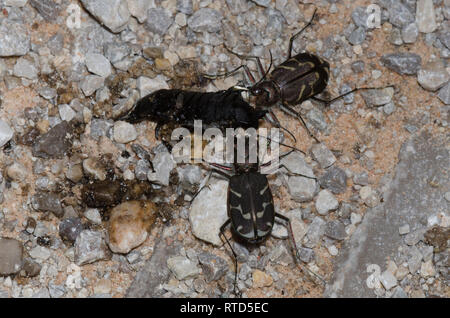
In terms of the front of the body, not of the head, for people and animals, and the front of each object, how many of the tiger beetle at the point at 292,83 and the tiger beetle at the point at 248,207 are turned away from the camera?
1

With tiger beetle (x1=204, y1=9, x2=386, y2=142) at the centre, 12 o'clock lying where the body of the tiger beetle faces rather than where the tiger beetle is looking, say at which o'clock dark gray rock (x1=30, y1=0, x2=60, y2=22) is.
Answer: The dark gray rock is roughly at 1 o'clock from the tiger beetle.

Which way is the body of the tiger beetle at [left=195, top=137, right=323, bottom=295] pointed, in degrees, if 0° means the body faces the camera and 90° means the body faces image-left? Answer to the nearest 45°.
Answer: approximately 180°

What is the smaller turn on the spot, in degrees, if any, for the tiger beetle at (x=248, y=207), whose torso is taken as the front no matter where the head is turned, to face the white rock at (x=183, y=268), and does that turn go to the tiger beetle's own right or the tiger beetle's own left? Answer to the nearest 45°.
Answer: approximately 90° to the tiger beetle's own left

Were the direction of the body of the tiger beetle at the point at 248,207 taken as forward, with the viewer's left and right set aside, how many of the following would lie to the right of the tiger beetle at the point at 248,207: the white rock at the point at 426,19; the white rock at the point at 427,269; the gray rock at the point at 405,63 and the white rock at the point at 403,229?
4

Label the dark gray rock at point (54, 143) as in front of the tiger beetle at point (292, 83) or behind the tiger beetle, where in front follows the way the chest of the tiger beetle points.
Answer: in front

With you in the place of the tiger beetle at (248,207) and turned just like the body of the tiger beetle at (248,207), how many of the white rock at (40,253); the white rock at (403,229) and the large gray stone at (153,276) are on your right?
1

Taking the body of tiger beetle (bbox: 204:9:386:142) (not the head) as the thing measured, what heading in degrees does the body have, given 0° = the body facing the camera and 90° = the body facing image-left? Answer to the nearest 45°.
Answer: approximately 45°

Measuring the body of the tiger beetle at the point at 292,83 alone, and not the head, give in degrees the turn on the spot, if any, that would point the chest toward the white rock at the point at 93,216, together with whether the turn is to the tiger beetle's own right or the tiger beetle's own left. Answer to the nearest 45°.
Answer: approximately 45° to the tiger beetle's own right

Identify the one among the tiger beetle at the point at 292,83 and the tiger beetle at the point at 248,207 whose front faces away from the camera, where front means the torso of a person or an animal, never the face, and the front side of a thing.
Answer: the tiger beetle at the point at 248,207

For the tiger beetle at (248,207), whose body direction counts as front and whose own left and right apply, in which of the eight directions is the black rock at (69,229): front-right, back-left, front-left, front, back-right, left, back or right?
left
